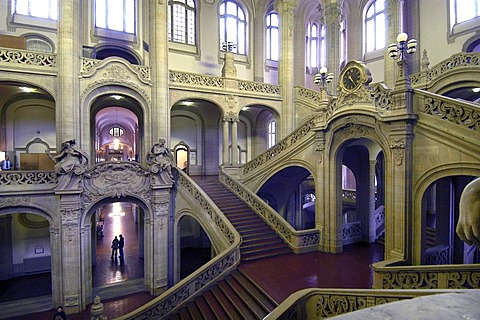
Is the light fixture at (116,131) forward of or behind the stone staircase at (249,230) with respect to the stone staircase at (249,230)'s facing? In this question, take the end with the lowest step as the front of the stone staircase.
behind

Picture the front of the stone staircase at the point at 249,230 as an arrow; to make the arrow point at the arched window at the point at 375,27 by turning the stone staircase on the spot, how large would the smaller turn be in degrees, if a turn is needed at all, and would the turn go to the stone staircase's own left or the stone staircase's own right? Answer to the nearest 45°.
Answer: approximately 90° to the stone staircase's own left

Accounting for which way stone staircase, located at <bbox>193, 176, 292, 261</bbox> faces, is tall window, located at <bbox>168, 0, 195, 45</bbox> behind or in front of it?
behind

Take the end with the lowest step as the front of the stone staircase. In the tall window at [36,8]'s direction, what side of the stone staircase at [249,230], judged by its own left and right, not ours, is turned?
back

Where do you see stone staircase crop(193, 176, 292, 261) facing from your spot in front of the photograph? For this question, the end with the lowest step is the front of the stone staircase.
facing the viewer and to the right of the viewer

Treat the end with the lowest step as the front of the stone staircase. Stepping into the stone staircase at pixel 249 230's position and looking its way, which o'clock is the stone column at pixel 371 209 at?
The stone column is roughly at 10 o'clock from the stone staircase.

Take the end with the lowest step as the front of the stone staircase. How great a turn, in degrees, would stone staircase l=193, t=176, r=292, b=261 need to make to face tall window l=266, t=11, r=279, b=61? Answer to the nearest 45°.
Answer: approximately 135° to its left

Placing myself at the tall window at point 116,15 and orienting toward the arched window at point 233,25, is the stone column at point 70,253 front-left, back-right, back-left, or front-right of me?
back-right

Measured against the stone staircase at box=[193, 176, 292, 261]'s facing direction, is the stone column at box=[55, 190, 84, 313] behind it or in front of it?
behind

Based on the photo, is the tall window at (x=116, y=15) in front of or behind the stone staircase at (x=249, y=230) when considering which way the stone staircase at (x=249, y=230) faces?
behind

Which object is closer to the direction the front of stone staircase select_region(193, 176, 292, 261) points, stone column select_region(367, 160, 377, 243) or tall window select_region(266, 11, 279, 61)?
the stone column

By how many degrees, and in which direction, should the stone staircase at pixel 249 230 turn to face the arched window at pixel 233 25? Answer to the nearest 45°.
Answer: approximately 135° to its left
